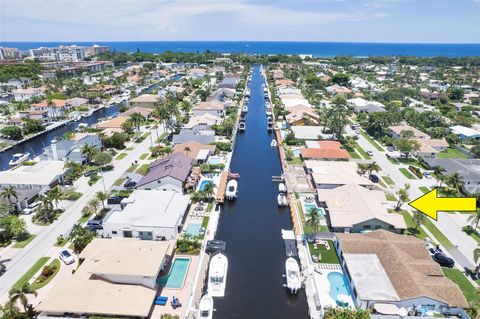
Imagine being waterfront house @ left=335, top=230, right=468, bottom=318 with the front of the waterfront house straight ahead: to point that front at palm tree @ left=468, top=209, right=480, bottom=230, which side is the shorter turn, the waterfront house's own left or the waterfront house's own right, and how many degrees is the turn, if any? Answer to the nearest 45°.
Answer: approximately 45° to the waterfront house's own left

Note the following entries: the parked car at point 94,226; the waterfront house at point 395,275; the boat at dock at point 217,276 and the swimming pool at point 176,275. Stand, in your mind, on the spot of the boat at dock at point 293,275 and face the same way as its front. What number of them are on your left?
3

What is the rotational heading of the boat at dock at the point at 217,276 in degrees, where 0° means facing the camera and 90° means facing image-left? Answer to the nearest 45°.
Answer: approximately 180°

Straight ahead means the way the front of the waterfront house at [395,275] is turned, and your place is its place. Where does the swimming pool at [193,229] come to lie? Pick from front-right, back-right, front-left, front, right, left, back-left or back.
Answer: back

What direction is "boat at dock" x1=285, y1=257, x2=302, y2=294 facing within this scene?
away from the camera

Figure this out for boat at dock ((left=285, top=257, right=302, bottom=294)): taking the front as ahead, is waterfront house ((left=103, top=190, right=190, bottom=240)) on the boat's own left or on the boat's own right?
on the boat's own left

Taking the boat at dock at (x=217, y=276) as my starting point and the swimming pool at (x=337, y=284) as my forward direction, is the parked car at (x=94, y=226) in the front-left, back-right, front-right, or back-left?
back-left

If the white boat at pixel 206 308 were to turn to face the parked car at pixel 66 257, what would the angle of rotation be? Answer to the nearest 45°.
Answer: approximately 45° to its left

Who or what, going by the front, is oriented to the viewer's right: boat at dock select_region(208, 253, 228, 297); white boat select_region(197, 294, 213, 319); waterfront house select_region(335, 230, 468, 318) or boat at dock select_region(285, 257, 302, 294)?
the waterfront house

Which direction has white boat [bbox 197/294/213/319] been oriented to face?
away from the camera

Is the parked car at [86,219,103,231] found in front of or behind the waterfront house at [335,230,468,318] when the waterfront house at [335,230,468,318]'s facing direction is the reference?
behind

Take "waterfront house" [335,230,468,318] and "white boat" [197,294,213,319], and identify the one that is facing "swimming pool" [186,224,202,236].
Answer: the white boat

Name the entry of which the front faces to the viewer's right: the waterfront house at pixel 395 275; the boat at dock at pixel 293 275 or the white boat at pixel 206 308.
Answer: the waterfront house

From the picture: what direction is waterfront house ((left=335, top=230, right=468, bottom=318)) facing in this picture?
to the viewer's right

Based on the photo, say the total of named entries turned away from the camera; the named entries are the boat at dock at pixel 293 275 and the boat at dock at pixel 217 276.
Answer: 2
